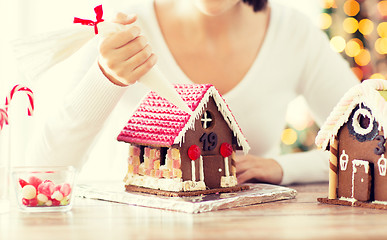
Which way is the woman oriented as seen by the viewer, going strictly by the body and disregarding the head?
toward the camera

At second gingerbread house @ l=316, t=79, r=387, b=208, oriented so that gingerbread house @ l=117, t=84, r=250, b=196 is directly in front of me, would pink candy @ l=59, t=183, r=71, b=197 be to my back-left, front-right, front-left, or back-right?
front-left

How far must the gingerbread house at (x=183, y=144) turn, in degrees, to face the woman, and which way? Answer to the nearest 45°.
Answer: approximately 135° to its left

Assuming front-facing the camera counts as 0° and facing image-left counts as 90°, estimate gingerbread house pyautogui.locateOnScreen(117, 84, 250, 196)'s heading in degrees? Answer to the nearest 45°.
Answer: approximately 315°

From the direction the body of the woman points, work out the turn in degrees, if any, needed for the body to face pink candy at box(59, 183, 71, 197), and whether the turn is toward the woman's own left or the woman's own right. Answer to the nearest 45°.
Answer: approximately 45° to the woman's own right

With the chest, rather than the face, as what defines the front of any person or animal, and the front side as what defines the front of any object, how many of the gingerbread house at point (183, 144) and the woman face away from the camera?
0

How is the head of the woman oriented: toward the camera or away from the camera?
toward the camera
